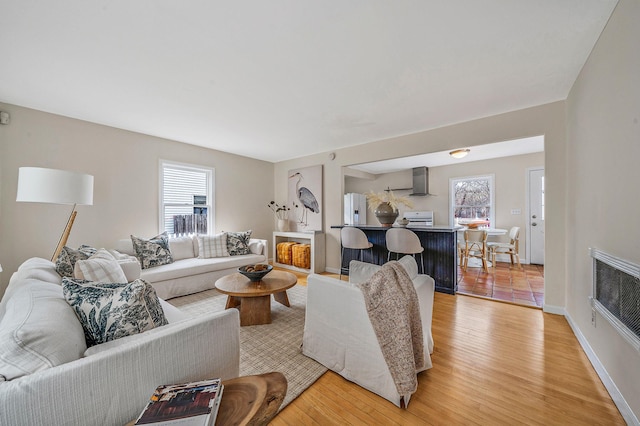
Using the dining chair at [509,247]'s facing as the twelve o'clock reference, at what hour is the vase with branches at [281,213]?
The vase with branches is roughly at 11 o'clock from the dining chair.

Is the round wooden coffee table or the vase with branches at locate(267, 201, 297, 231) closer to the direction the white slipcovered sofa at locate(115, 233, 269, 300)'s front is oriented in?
the round wooden coffee table

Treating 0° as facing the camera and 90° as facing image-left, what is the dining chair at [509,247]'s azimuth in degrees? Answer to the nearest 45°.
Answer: approximately 90°

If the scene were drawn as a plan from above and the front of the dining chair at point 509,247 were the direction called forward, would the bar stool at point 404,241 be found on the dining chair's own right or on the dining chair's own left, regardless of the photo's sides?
on the dining chair's own left

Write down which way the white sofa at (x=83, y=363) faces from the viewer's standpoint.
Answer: facing away from the viewer and to the right of the viewer

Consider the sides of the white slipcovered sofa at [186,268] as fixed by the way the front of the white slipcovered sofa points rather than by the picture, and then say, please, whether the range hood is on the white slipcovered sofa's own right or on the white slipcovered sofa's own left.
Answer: on the white slipcovered sofa's own left

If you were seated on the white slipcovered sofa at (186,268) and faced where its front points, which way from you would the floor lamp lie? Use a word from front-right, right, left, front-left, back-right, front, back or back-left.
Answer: right

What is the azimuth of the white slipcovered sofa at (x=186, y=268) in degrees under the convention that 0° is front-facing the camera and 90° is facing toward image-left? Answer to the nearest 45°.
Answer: approximately 315°

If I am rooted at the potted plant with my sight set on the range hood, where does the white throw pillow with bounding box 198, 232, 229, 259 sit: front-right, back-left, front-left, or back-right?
back-left

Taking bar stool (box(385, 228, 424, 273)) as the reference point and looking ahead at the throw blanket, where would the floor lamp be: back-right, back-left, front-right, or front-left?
front-right

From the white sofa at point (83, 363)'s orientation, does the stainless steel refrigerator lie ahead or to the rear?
ahead

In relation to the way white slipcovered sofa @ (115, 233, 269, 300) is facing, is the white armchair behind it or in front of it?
in front
